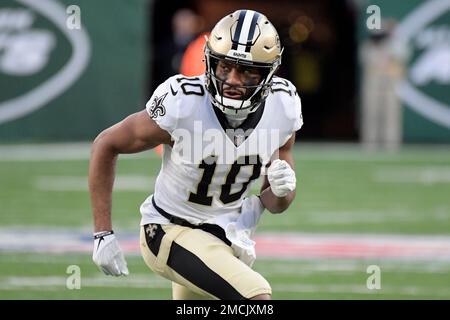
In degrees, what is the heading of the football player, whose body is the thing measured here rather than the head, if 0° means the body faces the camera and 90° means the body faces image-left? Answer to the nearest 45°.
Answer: approximately 315°
